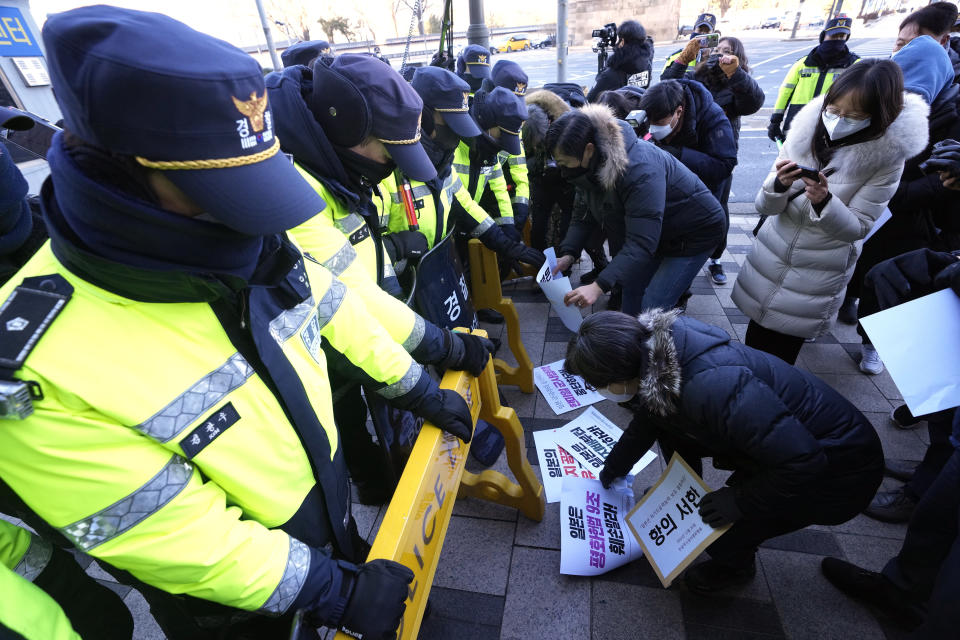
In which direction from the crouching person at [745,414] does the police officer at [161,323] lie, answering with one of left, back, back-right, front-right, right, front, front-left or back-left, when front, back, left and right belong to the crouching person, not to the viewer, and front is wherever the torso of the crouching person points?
front-left

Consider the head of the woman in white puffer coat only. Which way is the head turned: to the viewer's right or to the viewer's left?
to the viewer's left

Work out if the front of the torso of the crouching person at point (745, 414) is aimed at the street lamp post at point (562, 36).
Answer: no

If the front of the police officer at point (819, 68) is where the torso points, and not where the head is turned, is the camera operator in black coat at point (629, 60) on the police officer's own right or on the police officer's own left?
on the police officer's own right

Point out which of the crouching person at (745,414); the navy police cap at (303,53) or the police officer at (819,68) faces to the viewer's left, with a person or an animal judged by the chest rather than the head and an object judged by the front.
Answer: the crouching person

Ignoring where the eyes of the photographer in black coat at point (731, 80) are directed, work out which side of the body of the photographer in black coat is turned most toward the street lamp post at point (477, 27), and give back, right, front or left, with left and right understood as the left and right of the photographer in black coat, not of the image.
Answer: right

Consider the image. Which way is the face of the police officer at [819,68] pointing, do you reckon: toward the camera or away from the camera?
toward the camera

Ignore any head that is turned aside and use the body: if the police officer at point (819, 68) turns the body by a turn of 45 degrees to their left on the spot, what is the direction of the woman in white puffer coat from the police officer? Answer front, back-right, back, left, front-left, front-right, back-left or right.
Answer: front-right

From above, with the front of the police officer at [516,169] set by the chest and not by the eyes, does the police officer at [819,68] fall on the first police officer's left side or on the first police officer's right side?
on the first police officer's left side

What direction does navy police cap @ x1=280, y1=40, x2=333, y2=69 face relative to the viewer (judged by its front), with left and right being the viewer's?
facing to the right of the viewer

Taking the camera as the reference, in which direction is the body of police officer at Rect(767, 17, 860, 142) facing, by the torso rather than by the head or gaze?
toward the camera

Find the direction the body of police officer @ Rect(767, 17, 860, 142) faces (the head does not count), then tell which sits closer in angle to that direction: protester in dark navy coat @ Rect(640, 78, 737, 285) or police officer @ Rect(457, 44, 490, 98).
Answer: the protester in dark navy coat

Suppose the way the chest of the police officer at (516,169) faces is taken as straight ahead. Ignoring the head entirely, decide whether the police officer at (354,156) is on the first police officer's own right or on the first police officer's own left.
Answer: on the first police officer's own right

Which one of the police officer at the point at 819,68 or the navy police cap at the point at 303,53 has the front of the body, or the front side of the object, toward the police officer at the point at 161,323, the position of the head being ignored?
the police officer at the point at 819,68

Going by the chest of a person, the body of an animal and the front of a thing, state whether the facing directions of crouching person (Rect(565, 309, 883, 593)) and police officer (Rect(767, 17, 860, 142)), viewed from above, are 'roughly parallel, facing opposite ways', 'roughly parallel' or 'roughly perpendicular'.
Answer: roughly perpendicular

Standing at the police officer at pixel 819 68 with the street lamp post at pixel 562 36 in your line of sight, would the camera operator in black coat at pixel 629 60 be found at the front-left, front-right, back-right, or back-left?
front-left

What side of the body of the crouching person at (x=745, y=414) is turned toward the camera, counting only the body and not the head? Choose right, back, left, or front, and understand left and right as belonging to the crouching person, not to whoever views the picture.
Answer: left
